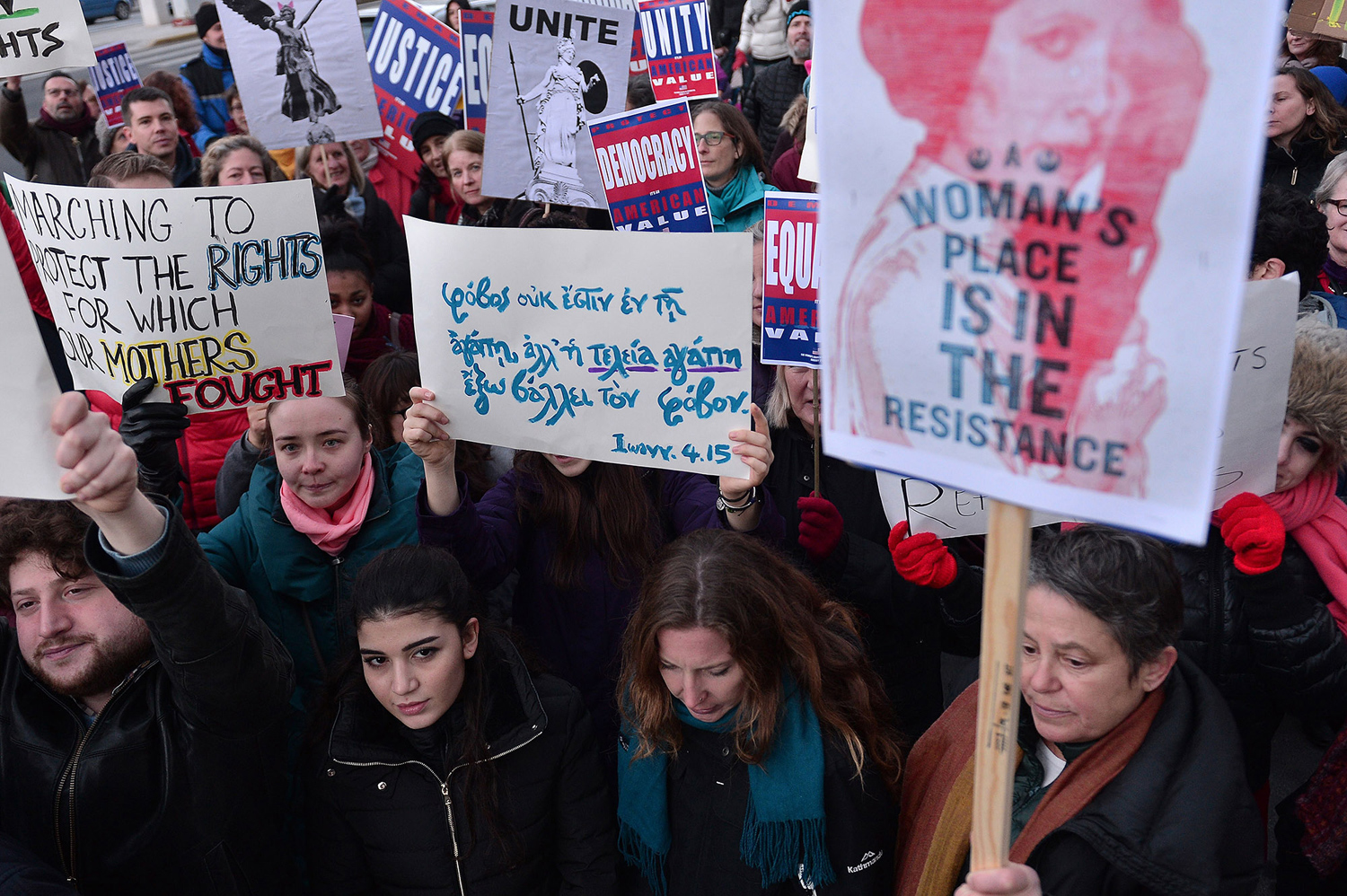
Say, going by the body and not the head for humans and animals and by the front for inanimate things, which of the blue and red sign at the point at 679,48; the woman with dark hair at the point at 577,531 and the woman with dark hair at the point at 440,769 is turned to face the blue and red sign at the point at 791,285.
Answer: the blue and red sign at the point at 679,48

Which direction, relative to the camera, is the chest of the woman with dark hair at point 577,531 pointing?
toward the camera

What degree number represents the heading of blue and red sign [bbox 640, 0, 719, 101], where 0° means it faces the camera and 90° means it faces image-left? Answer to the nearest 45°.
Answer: approximately 0°

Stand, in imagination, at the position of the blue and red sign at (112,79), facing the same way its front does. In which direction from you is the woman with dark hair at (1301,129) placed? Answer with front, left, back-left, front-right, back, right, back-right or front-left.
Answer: front-left

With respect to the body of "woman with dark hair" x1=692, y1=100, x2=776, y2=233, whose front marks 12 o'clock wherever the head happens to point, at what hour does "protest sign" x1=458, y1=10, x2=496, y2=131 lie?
The protest sign is roughly at 2 o'clock from the woman with dark hair.

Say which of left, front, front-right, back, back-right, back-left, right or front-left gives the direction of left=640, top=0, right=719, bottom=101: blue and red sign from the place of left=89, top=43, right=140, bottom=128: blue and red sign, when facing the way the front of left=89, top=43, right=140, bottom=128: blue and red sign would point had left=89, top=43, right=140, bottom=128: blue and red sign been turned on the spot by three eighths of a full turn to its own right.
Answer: back

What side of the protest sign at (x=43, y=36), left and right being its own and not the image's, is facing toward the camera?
front

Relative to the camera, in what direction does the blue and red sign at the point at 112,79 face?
facing the viewer

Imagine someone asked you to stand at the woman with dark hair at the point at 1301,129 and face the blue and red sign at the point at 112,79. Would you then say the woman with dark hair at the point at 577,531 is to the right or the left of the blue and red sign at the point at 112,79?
left

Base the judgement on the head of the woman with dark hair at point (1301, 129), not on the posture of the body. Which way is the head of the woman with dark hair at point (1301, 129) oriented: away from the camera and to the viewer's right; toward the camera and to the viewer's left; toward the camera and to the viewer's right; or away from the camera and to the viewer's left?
toward the camera and to the viewer's left

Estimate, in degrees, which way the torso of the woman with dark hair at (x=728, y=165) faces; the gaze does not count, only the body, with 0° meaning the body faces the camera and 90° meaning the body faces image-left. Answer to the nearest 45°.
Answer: approximately 45°

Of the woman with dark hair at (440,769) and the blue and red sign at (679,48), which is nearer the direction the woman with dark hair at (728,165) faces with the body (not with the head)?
the woman with dark hair

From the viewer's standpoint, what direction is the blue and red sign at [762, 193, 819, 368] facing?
toward the camera
